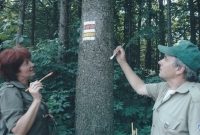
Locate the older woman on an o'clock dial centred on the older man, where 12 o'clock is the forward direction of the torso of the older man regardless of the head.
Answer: The older woman is roughly at 1 o'clock from the older man.

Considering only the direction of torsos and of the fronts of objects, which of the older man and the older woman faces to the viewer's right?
the older woman

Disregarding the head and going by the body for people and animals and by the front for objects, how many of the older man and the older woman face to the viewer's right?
1

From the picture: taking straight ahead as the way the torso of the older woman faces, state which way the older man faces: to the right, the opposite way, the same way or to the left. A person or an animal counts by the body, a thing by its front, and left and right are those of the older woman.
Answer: the opposite way

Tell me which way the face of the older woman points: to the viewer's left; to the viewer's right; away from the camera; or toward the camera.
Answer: to the viewer's right

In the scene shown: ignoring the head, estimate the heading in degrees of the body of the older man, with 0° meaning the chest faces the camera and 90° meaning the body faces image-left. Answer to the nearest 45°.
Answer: approximately 45°

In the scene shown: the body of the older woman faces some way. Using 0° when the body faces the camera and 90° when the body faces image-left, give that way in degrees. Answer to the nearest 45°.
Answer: approximately 270°
